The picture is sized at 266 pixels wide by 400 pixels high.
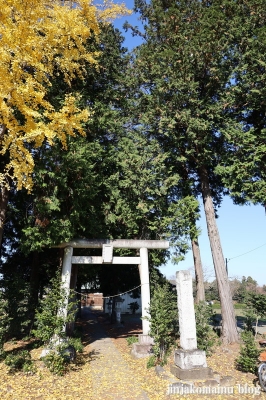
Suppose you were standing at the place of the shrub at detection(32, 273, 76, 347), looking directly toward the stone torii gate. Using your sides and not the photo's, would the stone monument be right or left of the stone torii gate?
right

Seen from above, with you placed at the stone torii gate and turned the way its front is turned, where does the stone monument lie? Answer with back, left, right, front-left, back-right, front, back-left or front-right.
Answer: front-left

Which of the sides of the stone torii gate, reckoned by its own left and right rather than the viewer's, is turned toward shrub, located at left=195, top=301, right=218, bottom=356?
left

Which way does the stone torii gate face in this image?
toward the camera

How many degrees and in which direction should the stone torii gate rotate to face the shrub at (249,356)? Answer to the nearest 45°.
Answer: approximately 45° to its left

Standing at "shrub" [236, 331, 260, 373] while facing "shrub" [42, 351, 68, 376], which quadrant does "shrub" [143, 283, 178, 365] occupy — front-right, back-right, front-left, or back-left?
front-right
